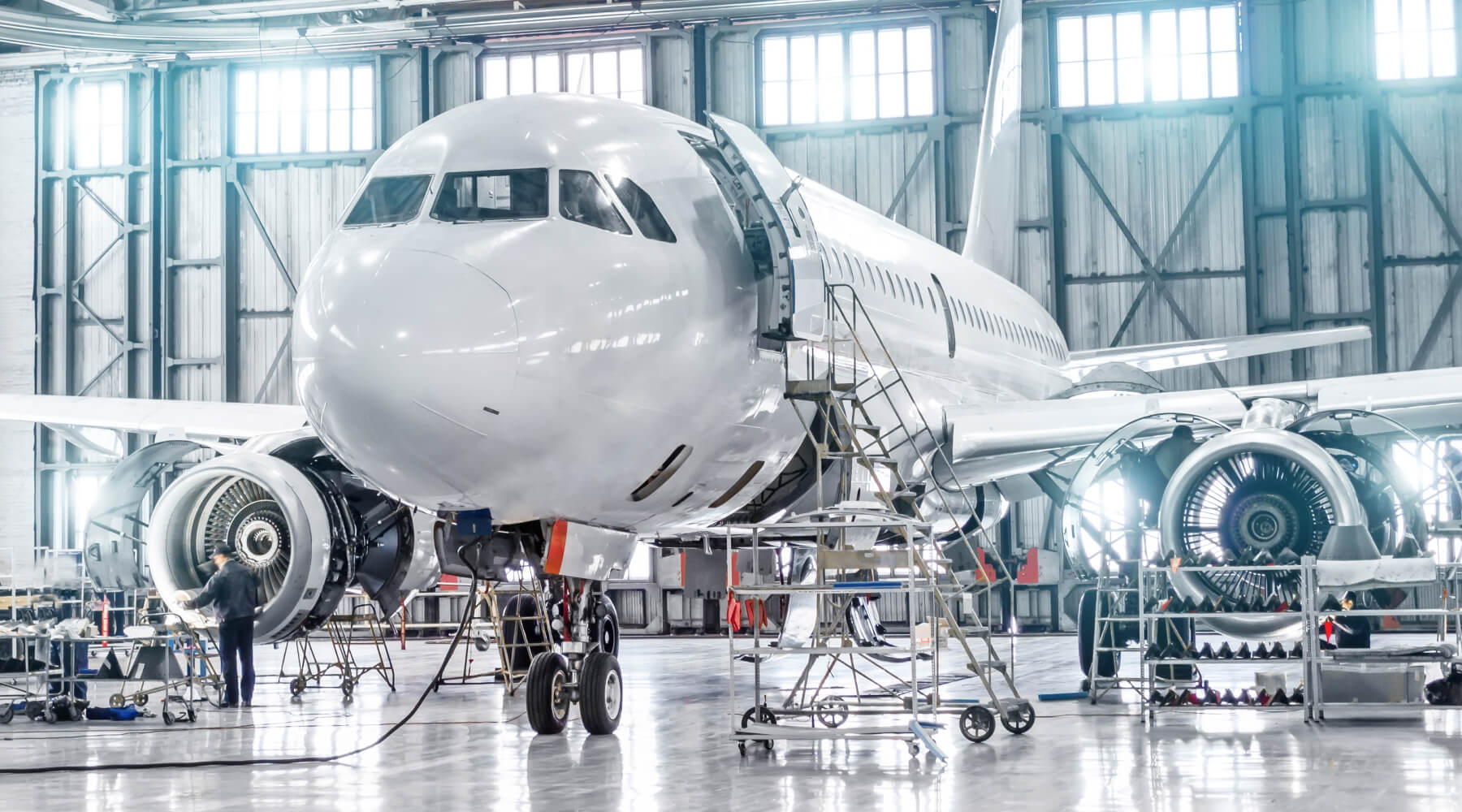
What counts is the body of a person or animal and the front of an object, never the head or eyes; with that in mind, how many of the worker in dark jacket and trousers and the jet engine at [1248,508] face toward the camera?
1

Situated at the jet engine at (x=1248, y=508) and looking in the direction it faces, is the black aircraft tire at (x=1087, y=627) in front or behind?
behind

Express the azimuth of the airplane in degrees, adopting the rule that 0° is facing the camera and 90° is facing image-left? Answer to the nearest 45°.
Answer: approximately 45°

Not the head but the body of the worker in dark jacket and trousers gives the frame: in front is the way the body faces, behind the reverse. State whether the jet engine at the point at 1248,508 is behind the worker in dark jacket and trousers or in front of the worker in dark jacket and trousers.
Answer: behind

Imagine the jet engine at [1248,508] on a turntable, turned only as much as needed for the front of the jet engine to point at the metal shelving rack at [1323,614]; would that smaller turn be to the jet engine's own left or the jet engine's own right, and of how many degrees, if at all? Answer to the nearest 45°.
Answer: approximately 45° to the jet engine's own left

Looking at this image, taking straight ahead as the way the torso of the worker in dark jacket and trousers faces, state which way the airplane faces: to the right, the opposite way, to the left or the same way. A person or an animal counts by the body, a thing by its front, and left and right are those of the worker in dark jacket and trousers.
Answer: to the left

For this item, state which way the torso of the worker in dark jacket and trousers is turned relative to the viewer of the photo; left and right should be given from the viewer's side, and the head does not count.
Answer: facing away from the viewer and to the left of the viewer

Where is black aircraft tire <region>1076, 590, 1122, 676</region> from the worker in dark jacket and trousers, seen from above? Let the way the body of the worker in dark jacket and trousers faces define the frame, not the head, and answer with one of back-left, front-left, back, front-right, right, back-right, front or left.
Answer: back-right

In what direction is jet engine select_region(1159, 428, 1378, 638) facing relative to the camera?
toward the camera

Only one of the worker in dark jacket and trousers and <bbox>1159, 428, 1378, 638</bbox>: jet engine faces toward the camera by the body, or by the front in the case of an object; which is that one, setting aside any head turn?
the jet engine
